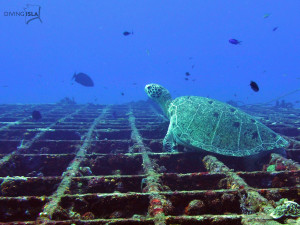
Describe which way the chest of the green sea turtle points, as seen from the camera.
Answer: to the viewer's left
